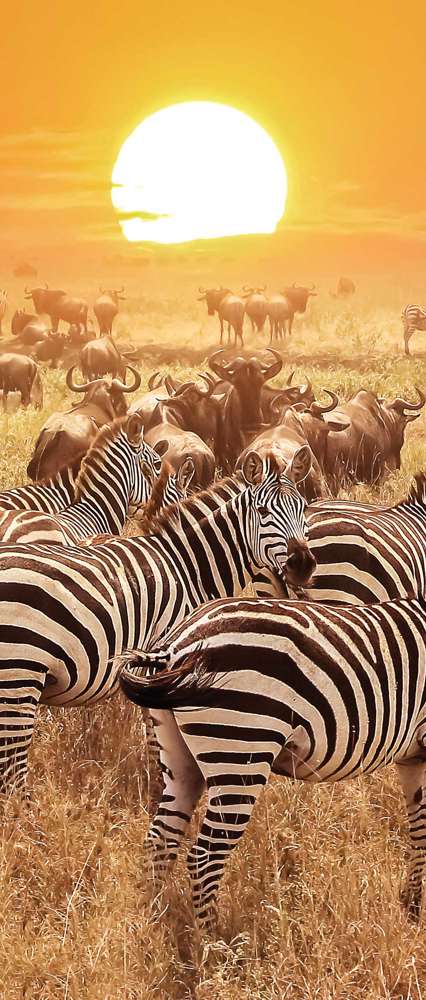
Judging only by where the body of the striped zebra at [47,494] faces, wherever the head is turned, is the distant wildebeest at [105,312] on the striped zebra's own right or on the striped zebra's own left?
on the striped zebra's own left

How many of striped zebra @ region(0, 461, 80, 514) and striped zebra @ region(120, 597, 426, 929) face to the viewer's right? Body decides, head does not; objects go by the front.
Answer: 2

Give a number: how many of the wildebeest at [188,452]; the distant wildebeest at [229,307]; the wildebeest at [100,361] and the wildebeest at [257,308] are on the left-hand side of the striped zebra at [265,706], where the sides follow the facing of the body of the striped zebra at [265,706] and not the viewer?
4

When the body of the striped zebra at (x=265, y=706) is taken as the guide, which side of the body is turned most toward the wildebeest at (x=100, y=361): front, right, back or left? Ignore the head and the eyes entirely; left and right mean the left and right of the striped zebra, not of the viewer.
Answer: left

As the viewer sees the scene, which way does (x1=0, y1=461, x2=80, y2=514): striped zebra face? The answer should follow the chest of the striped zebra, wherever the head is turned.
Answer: to the viewer's right

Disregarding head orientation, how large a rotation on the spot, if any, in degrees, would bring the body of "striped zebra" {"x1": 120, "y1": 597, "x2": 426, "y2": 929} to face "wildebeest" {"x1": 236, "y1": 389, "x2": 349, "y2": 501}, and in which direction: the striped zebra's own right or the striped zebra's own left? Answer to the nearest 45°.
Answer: approximately 90° to the striped zebra's own left

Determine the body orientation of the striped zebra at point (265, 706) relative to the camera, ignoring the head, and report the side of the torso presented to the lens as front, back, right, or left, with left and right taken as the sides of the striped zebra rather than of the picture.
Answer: right
